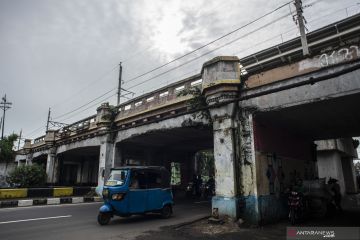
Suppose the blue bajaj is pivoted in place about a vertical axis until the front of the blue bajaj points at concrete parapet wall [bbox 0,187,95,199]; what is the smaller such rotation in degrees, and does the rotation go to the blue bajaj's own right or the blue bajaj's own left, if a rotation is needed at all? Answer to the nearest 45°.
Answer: approximately 90° to the blue bajaj's own right

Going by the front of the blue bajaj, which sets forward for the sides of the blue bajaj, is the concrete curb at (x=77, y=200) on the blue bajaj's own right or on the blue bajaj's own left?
on the blue bajaj's own right

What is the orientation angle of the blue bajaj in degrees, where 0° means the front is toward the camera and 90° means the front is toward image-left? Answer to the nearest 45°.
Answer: approximately 45°

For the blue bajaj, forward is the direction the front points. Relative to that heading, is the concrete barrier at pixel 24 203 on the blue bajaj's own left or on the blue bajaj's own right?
on the blue bajaj's own right

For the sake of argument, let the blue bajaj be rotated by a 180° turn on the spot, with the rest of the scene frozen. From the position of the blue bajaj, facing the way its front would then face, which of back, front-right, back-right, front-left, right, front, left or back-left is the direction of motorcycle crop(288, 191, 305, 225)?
front-right

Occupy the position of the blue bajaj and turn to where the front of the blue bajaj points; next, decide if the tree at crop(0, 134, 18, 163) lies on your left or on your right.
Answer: on your right

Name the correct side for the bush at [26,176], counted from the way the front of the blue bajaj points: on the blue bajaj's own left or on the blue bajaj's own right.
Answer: on the blue bajaj's own right

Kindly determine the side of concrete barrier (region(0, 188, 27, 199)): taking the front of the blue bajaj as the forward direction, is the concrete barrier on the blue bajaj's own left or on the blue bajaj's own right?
on the blue bajaj's own right
